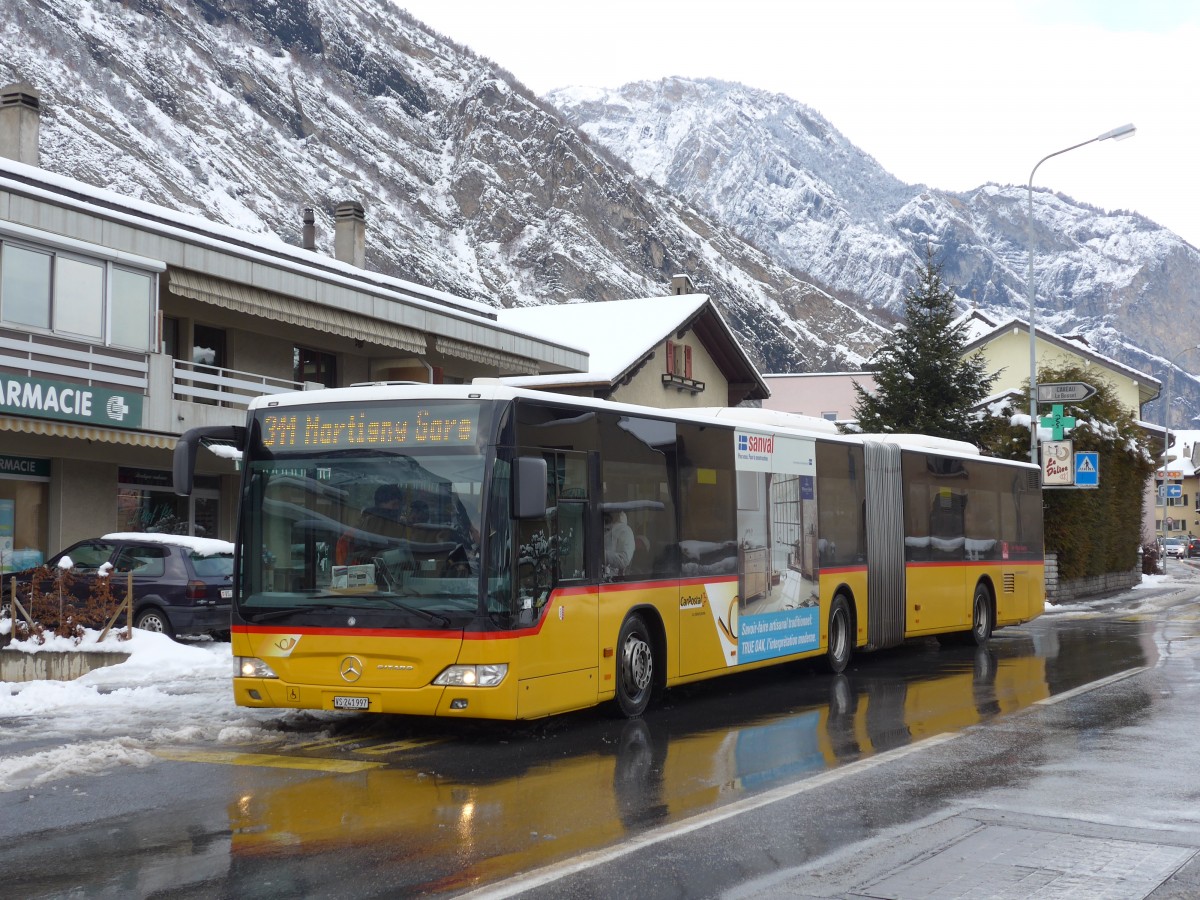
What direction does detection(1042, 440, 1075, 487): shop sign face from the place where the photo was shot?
facing the viewer

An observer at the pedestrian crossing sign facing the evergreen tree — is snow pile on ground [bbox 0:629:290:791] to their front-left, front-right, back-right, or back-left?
back-left

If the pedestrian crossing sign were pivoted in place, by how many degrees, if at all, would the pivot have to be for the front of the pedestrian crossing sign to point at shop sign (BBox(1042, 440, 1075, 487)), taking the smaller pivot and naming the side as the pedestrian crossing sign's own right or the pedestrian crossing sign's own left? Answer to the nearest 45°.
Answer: approximately 45° to the pedestrian crossing sign's own right

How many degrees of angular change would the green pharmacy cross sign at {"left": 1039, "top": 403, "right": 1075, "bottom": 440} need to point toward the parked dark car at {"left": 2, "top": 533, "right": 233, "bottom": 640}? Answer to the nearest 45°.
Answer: approximately 45° to its right

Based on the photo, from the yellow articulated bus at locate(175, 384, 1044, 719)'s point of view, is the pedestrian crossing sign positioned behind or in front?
behind

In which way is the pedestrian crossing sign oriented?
toward the camera

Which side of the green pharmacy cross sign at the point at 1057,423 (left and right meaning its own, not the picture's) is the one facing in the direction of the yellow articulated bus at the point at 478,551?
front

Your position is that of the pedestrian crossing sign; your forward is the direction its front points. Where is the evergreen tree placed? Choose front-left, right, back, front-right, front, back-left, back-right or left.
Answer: back-right
